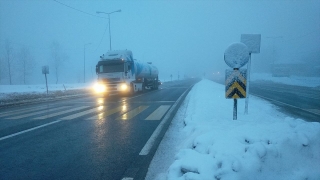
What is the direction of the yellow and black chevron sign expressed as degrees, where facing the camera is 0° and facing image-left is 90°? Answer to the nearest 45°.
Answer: approximately 0°

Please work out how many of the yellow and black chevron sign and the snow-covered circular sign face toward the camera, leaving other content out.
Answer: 2

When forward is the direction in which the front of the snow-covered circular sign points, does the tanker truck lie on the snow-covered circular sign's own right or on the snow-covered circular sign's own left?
on the snow-covered circular sign's own right

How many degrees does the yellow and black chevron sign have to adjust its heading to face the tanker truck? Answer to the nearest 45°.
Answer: approximately 135° to its right

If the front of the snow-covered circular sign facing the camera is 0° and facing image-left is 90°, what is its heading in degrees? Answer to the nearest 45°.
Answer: approximately 0°
